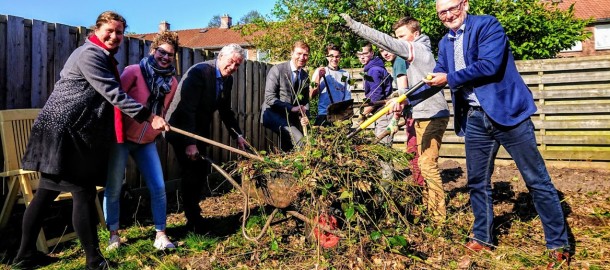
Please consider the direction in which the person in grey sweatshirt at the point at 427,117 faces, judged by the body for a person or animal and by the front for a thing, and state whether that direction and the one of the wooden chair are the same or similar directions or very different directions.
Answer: very different directions

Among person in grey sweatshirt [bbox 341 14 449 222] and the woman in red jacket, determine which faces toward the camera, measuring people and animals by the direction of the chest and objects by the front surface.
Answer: the woman in red jacket

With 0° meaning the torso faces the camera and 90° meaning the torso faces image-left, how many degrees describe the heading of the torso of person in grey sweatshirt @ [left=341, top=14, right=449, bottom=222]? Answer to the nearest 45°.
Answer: approximately 90°

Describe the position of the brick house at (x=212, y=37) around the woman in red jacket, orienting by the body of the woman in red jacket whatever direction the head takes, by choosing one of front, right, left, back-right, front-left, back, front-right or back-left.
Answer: back

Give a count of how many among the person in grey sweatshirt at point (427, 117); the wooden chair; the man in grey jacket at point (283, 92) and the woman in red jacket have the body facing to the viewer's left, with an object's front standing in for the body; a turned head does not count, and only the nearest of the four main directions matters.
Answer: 1

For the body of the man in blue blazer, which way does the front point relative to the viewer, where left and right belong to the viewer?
facing the viewer and to the left of the viewer

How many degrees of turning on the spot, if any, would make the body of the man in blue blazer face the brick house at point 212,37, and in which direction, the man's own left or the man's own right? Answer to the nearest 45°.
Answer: approximately 90° to the man's own right

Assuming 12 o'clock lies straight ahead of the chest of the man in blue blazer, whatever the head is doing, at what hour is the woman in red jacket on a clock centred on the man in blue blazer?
The woman in red jacket is roughly at 1 o'clock from the man in blue blazer.

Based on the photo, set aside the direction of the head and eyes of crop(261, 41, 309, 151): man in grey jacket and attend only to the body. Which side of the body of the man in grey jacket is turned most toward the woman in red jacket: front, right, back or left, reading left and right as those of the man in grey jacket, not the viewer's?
right

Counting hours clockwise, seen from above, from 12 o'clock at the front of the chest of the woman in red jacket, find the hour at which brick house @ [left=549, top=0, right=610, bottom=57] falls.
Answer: The brick house is roughly at 8 o'clock from the woman in red jacket.

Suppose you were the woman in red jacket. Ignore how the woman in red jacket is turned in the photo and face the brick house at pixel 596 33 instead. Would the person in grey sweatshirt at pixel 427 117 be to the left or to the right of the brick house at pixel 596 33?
right

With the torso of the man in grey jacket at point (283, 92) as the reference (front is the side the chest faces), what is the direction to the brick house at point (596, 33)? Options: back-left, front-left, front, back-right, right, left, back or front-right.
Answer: left

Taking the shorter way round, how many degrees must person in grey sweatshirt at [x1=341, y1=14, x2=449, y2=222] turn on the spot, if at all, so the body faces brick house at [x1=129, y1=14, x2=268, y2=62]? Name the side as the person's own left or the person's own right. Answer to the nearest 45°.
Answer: approximately 45° to the person's own right

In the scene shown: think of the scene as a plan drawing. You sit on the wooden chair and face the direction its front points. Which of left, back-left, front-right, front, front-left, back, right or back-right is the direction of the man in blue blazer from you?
front

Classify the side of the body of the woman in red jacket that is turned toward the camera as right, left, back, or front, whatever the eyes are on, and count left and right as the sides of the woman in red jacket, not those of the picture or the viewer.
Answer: front

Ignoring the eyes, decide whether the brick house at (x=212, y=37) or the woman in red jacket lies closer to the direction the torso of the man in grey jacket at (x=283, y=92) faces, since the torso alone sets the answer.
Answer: the woman in red jacket
